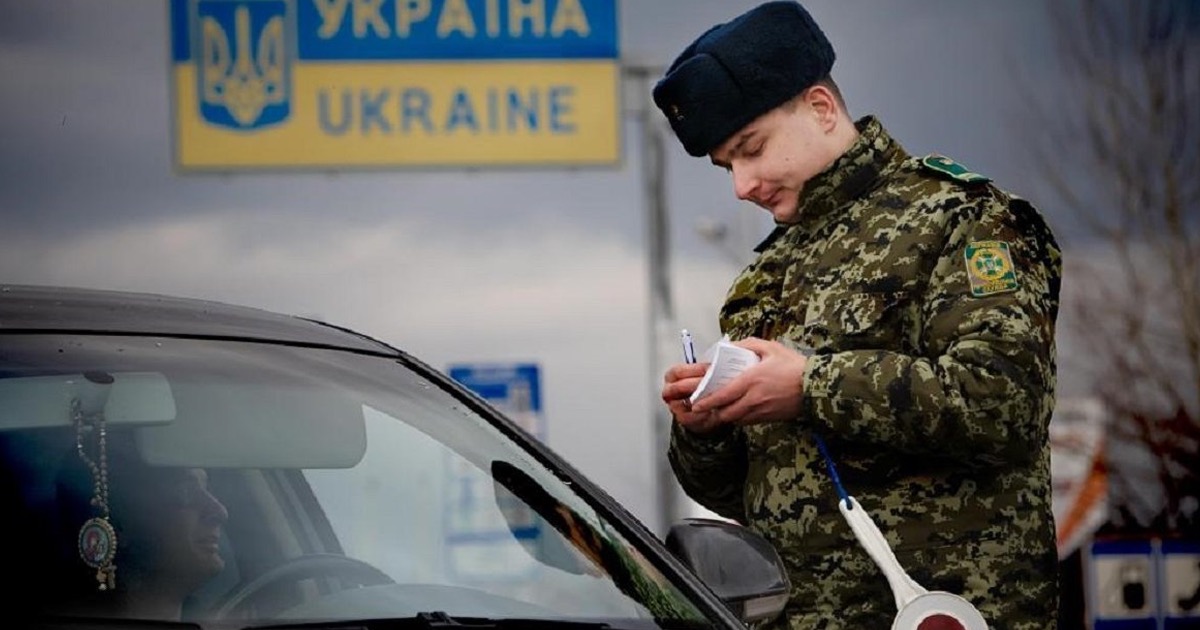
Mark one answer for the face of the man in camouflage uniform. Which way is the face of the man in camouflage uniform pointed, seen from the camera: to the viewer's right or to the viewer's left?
to the viewer's left

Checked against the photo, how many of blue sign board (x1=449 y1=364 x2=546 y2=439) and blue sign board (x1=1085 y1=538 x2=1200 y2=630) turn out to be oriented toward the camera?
2

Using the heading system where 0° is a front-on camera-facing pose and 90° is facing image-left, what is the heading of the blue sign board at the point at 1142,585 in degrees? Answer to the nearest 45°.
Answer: approximately 0°

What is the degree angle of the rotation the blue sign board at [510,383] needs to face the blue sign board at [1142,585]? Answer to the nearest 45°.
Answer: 0° — it already faces it

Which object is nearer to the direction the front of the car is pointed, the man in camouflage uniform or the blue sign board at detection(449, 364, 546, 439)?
the man in camouflage uniform

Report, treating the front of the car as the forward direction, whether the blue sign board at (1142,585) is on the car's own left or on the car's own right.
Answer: on the car's own left
